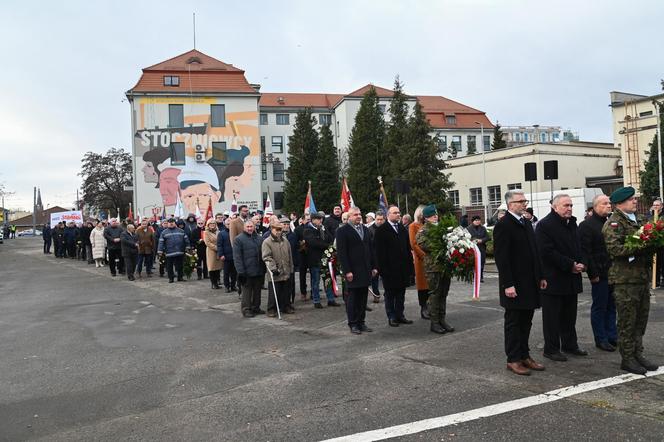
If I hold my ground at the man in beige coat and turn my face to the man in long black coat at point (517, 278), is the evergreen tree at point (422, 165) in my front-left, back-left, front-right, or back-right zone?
back-left

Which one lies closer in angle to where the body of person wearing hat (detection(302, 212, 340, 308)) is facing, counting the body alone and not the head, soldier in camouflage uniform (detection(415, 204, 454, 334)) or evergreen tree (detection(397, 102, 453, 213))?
the soldier in camouflage uniform

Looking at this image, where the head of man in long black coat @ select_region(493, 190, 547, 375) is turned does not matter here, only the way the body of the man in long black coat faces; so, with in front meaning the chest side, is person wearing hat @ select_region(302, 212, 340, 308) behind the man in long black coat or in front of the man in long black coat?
behind

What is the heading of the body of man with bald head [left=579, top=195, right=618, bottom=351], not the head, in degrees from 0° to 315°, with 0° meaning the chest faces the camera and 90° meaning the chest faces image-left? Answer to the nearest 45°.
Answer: approximately 315°

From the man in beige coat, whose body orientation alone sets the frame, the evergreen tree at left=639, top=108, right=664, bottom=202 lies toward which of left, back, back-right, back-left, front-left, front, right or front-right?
left

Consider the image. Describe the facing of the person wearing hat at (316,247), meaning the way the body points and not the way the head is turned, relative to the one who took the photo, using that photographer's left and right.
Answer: facing the viewer and to the right of the viewer

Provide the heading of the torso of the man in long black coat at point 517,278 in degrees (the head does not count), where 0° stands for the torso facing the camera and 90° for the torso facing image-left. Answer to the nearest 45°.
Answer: approximately 315°

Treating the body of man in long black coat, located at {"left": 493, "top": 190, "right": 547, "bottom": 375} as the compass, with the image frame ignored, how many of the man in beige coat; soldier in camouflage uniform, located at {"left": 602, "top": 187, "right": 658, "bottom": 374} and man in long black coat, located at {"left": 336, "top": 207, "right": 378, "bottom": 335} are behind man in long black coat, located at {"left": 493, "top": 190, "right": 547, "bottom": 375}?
2

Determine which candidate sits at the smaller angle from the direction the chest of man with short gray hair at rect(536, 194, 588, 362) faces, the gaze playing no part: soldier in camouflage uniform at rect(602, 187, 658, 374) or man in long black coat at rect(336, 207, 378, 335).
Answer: the soldier in camouflage uniform
